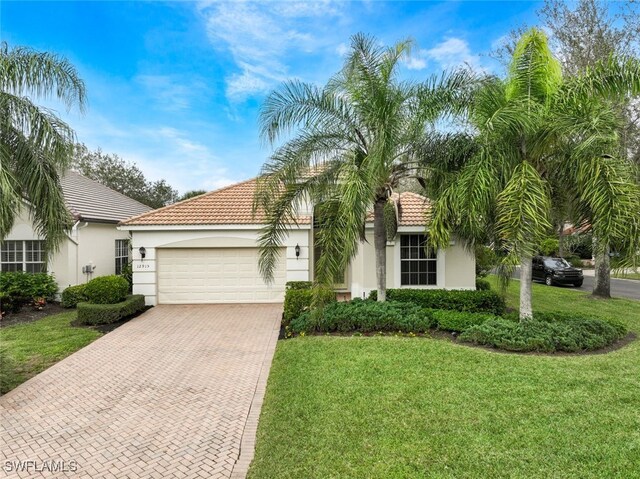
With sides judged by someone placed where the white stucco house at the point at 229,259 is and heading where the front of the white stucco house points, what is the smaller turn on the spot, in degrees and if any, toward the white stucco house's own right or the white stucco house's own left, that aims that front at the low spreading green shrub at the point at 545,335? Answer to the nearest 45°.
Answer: approximately 45° to the white stucco house's own left

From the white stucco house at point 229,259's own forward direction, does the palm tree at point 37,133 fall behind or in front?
in front

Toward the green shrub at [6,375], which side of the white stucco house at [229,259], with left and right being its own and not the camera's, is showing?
front

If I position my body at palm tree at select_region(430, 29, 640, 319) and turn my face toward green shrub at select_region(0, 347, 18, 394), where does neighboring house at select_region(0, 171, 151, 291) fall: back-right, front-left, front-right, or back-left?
front-right

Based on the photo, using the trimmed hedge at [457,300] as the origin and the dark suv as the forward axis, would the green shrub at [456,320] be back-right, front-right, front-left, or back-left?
back-right

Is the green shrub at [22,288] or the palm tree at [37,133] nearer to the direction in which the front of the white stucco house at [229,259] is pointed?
the palm tree

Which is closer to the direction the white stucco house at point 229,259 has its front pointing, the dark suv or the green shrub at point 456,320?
the green shrub

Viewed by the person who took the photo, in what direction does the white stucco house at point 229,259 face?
facing the viewer

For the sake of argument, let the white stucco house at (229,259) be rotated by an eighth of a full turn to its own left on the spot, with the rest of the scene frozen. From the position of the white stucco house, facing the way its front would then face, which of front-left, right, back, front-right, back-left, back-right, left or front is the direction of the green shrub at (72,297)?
back-right

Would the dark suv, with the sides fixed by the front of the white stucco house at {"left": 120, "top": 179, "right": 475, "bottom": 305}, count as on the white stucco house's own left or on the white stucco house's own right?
on the white stucco house's own left

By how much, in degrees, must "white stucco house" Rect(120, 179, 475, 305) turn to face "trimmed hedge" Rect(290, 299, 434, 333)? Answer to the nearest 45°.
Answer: approximately 45° to its left

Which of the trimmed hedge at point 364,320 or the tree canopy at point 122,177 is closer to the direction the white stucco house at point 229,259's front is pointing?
the trimmed hedge

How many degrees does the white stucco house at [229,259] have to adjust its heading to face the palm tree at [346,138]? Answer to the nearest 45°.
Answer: approximately 45° to its left

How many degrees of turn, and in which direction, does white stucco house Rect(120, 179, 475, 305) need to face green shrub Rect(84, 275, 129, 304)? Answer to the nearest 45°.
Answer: approximately 45° to its right
